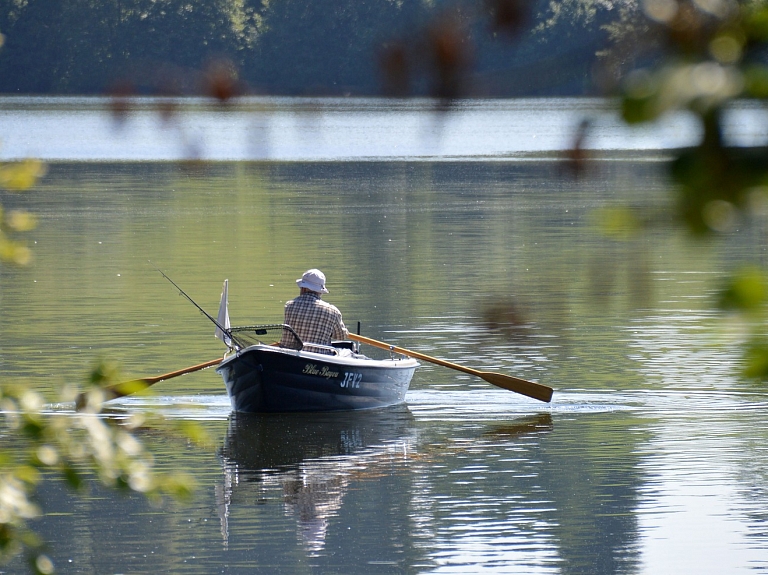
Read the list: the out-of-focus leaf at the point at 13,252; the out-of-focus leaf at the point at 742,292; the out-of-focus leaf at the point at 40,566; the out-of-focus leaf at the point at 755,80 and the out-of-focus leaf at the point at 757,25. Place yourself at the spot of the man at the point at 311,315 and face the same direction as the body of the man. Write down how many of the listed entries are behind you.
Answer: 5

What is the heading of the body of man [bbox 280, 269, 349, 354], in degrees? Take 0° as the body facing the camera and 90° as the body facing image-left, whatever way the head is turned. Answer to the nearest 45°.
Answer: approximately 180°

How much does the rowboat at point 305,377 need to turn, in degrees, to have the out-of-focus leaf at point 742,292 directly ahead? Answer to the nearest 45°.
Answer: approximately 45° to its left

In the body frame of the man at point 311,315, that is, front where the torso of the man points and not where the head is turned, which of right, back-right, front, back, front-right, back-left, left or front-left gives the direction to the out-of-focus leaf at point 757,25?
back

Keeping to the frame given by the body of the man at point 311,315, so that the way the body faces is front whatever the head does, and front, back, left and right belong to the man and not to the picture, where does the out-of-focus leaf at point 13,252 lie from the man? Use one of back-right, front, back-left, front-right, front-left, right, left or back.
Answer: back

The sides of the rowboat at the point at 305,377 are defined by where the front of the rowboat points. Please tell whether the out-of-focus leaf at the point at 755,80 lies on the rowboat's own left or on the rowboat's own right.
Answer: on the rowboat's own left

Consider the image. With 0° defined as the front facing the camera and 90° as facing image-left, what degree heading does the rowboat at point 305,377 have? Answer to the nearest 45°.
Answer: approximately 45°

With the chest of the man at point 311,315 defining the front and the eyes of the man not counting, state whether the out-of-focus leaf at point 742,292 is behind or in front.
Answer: behind

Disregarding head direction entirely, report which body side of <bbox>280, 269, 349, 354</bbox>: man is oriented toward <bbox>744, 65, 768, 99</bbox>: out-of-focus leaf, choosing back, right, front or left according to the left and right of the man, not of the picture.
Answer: back

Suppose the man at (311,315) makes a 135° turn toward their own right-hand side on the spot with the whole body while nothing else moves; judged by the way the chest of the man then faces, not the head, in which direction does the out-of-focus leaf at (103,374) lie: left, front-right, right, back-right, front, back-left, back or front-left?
front-right
